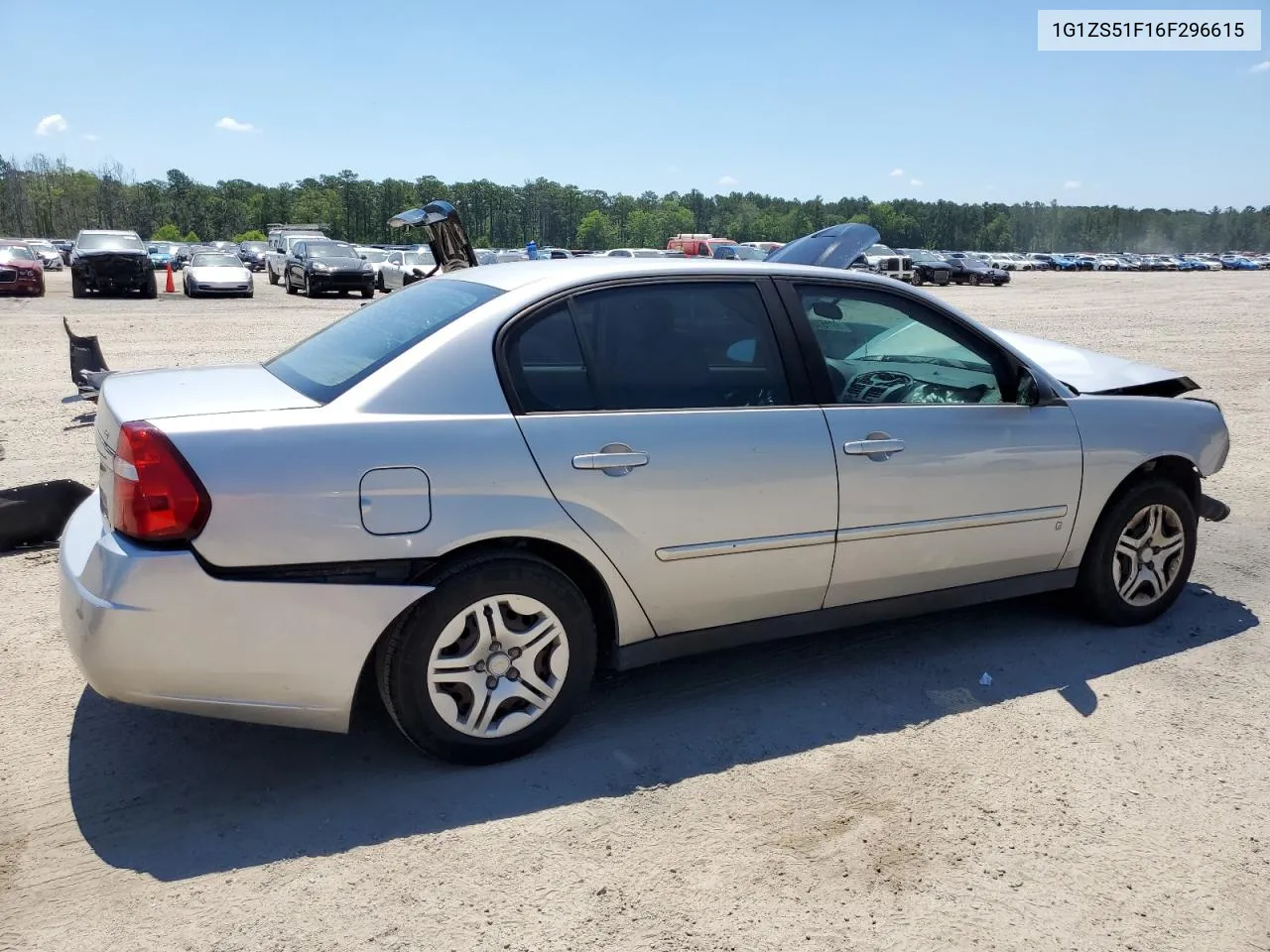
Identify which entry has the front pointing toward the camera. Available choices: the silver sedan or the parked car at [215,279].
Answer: the parked car

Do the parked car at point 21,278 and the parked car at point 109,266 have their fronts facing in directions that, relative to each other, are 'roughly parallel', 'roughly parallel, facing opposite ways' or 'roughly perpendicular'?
roughly parallel

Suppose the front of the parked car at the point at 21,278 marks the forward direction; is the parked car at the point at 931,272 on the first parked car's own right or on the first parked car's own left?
on the first parked car's own left

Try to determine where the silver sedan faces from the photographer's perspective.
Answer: facing away from the viewer and to the right of the viewer

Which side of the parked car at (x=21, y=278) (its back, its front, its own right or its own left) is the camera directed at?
front

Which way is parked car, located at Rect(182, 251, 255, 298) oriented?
toward the camera

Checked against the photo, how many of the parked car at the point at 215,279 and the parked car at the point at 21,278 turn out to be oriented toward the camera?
2

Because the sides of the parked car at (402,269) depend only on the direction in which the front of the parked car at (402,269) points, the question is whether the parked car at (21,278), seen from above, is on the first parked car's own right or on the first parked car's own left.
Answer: on the first parked car's own right

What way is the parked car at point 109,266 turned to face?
toward the camera

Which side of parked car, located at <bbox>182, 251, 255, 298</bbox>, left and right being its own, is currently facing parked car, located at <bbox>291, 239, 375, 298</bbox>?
left

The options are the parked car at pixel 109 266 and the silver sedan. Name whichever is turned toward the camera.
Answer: the parked car

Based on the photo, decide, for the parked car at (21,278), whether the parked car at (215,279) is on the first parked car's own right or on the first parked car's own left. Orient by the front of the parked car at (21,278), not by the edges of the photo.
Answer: on the first parked car's own left

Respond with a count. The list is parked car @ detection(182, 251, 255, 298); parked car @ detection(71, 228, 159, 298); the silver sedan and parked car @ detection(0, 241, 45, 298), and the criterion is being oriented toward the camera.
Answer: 3

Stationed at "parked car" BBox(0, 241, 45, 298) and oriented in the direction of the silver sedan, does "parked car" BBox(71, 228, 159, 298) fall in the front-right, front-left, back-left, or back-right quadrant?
front-left
